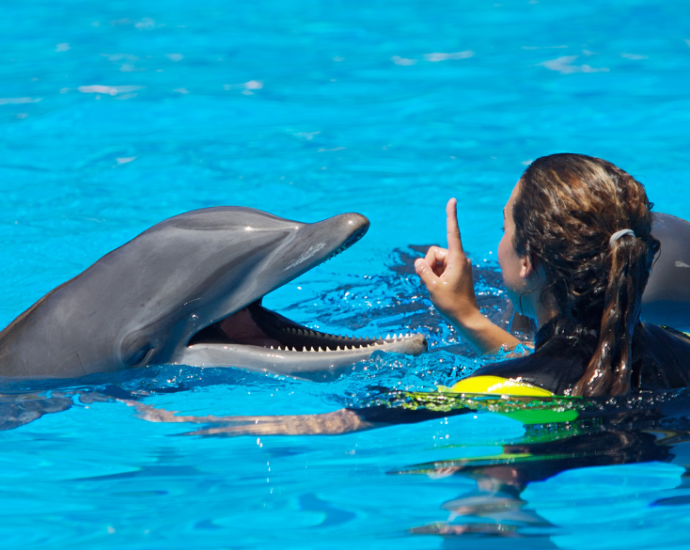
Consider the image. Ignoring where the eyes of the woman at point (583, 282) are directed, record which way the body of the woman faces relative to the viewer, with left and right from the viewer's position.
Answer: facing away from the viewer and to the left of the viewer

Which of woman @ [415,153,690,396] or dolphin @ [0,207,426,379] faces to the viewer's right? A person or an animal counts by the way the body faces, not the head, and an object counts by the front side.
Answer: the dolphin

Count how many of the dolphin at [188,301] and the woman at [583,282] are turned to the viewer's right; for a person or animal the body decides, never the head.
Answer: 1

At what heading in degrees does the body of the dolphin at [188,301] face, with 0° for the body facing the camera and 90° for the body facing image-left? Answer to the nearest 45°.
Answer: approximately 270°

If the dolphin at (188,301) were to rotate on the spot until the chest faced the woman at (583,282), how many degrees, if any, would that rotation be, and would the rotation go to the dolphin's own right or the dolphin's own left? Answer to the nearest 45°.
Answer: approximately 45° to the dolphin's own right

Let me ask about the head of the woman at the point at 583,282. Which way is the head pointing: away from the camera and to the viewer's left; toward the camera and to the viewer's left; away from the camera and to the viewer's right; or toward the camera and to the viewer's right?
away from the camera and to the viewer's left

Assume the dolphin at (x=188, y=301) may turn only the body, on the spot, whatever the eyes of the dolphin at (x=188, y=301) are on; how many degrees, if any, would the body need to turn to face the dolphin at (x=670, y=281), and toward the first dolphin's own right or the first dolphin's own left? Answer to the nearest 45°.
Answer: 0° — it already faces it
